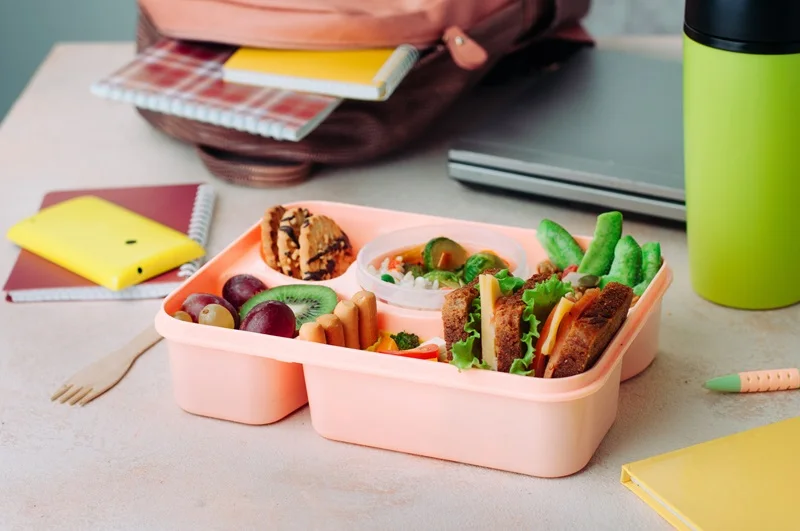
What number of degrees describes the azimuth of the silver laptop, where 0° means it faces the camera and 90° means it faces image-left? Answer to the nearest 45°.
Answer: approximately 45°
